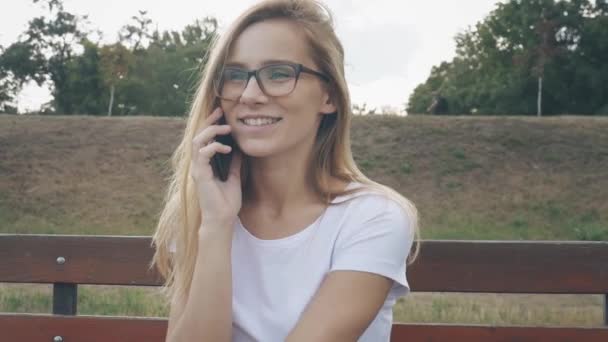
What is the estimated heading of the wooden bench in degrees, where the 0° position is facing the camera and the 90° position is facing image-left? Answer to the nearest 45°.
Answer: approximately 0°

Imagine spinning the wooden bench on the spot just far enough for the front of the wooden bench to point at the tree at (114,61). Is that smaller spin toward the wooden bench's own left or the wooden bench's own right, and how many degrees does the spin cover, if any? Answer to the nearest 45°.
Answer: approximately 180°
